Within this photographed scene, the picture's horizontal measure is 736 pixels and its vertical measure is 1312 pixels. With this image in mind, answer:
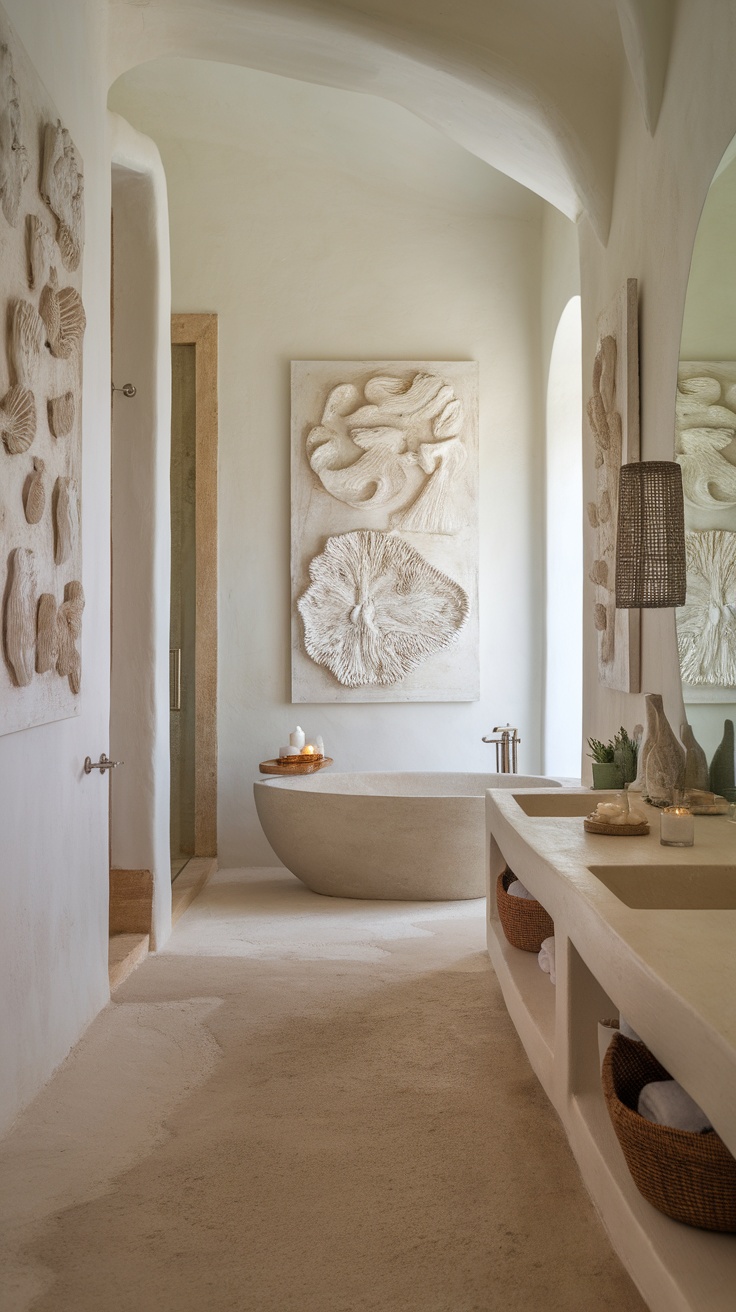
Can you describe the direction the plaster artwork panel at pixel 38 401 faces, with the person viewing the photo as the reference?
facing to the right of the viewer

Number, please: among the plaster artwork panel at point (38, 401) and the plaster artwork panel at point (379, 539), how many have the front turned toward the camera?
1

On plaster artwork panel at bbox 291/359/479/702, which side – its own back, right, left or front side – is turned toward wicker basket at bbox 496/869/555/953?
front

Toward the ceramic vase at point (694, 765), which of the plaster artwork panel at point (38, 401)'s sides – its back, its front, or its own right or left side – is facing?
front

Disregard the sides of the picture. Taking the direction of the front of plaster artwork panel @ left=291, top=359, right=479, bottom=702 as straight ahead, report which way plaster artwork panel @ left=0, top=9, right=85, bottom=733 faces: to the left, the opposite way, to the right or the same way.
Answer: to the left

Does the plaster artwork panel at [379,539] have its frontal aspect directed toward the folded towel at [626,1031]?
yes

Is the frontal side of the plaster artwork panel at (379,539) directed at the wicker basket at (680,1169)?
yes

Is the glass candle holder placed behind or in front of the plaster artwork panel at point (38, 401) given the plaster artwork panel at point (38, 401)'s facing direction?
in front

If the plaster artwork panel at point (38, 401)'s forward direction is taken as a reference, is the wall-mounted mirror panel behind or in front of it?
in front

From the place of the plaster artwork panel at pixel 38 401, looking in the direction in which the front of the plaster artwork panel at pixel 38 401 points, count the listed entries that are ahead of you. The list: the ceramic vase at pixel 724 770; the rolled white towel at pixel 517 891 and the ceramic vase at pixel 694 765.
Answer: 3

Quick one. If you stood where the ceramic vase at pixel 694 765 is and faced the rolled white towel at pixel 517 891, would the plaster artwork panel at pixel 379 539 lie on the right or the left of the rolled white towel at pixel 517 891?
right

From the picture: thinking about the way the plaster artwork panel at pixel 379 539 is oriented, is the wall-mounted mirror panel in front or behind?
in front

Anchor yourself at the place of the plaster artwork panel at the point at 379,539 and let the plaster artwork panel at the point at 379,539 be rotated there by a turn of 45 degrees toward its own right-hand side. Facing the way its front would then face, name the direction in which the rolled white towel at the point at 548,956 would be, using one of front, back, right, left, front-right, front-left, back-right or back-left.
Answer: front-left

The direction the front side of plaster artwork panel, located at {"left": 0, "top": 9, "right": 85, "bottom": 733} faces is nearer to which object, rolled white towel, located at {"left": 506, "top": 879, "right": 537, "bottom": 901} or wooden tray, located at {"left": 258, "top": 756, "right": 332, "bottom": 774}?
the rolled white towel

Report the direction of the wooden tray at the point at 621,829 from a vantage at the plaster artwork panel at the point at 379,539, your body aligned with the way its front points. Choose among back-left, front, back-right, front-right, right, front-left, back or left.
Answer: front
